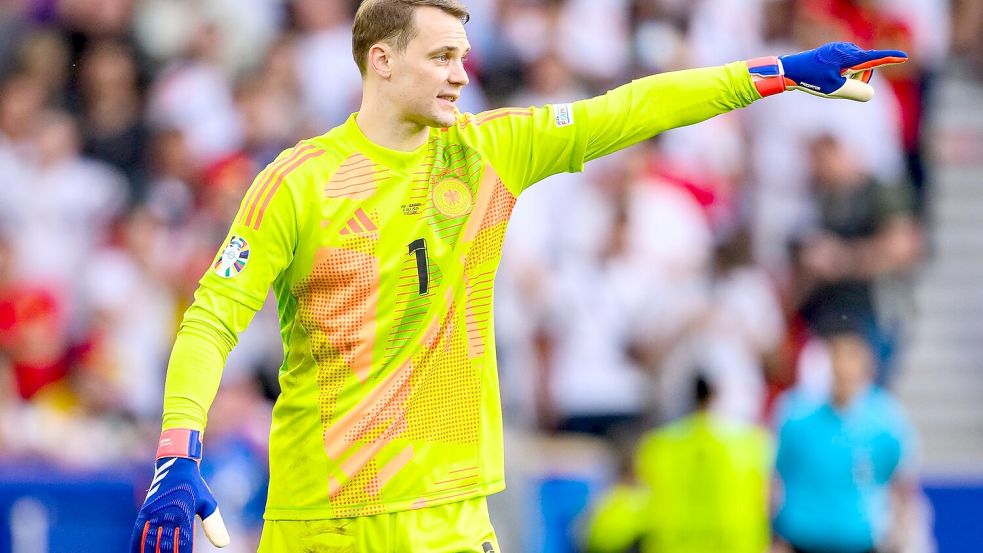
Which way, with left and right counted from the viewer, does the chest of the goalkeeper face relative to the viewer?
facing the viewer and to the right of the viewer

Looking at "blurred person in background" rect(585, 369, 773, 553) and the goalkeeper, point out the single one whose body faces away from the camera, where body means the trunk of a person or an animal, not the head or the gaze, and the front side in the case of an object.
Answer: the blurred person in background

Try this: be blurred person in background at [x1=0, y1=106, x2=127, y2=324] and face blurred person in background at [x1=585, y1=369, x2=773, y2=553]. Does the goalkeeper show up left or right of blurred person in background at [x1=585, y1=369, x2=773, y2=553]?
right

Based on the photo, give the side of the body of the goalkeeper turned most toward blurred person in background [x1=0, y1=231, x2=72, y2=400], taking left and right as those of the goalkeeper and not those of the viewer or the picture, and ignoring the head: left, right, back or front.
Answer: back

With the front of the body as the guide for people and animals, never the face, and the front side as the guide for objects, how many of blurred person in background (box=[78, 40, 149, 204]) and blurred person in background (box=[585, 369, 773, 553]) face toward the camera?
1

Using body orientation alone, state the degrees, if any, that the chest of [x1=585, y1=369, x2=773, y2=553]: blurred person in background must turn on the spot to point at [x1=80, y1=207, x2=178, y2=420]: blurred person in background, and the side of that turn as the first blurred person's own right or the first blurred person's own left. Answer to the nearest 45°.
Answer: approximately 90° to the first blurred person's own left

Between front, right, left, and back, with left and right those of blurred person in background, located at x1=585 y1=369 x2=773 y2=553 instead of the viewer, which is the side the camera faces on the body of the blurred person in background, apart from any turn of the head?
back

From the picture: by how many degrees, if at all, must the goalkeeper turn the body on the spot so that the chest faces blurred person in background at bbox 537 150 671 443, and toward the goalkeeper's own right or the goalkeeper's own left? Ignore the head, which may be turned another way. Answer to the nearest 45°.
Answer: approximately 135° to the goalkeeper's own left
